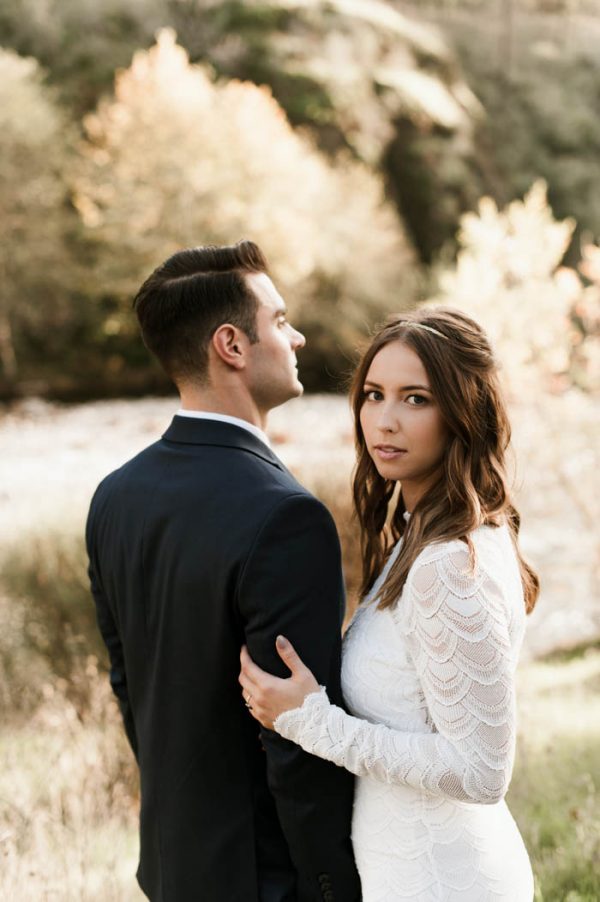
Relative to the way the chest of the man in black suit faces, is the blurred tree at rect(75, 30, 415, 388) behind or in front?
in front

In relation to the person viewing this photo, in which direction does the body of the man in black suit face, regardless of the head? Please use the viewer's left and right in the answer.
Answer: facing away from the viewer and to the right of the viewer

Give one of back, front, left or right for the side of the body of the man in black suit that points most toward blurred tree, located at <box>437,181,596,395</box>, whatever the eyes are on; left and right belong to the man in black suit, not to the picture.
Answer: front

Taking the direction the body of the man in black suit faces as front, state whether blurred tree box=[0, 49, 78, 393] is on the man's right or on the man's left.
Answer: on the man's left

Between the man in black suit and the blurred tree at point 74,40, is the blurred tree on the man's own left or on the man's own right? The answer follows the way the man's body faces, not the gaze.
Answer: on the man's own left
